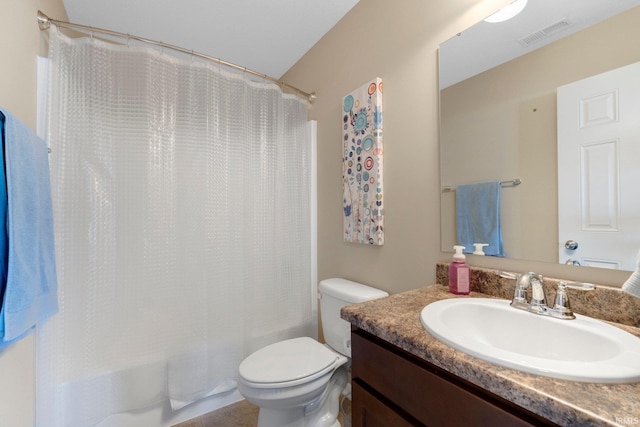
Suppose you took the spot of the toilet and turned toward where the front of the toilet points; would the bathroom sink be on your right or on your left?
on your left

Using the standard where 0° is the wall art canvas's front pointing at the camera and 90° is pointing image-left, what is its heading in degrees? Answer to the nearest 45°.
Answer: approximately 45°

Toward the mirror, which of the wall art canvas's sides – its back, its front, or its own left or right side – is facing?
left

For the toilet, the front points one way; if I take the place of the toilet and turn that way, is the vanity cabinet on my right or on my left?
on my left

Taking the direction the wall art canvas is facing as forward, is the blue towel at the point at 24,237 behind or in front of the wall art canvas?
in front

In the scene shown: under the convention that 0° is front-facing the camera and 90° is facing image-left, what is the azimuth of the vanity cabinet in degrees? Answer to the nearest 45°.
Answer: approximately 45°
